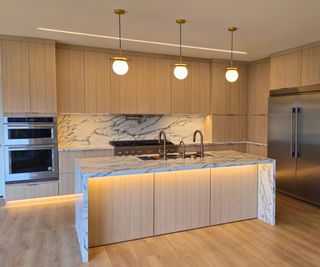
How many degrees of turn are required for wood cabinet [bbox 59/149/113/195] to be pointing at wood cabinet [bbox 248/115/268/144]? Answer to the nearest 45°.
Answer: approximately 90° to its left

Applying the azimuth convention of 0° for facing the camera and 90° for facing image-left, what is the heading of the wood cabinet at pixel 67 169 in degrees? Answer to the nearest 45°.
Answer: approximately 0°

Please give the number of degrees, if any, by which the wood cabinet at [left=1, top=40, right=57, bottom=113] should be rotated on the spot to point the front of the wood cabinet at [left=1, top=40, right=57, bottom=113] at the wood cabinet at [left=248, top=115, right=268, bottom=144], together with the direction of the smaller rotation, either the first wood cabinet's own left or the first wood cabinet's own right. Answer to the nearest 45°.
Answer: approximately 90° to the first wood cabinet's own left

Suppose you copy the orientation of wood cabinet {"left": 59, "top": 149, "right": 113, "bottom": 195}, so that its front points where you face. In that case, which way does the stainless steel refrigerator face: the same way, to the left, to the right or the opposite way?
to the right

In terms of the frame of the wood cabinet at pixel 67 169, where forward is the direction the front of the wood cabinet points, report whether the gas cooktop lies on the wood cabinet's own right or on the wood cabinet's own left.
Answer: on the wood cabinet's own left

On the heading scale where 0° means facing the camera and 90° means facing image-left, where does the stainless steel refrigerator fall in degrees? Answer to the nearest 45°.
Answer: approximately 45°

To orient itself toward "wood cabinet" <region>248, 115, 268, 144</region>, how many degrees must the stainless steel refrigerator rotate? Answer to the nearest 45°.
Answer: approximately 90° to its right

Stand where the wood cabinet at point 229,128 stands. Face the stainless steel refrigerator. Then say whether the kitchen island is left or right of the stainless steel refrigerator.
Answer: right

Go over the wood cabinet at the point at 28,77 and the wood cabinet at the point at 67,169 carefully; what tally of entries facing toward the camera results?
2

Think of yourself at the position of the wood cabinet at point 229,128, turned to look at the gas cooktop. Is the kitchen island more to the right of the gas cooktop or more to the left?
left
